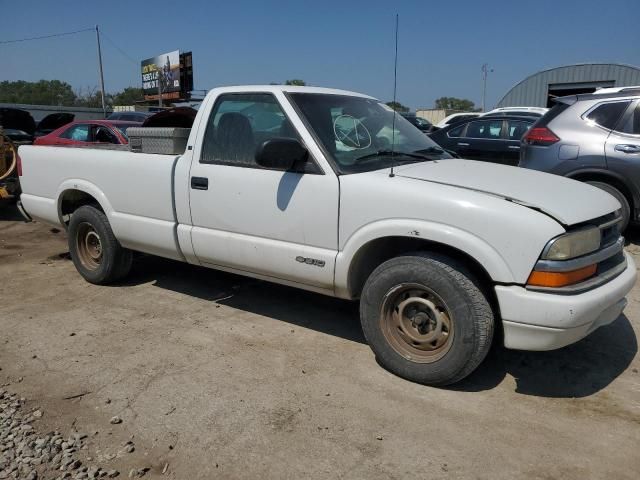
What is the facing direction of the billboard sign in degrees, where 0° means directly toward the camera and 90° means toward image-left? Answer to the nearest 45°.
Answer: approximately 45°

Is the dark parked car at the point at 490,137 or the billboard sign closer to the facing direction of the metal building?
the dark parked car

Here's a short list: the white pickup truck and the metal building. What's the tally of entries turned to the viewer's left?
0

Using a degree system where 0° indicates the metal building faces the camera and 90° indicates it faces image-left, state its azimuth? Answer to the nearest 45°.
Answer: approximately 0°

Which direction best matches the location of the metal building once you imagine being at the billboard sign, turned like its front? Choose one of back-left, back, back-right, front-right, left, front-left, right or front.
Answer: left

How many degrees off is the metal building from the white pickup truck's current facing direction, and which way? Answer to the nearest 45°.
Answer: approximately 90° to its left

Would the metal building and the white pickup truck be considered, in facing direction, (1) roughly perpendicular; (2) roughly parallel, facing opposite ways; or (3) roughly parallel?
roughly perpendicular

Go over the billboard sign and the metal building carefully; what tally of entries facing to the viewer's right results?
0

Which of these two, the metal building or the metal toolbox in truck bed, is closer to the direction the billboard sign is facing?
the metal toolbox in truck bed

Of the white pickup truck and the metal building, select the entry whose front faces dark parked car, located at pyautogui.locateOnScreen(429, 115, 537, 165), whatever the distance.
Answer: the metal building

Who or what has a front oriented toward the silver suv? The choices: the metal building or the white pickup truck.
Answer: the metal building

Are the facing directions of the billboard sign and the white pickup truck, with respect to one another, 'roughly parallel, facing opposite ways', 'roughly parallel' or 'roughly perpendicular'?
roughly perpendicular

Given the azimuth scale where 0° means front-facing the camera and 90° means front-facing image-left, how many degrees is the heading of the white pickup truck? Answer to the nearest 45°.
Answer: approximately 315°

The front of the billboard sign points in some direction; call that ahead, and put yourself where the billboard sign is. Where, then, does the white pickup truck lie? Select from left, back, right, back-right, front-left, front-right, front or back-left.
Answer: front-left

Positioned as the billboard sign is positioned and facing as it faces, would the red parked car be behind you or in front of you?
in front
